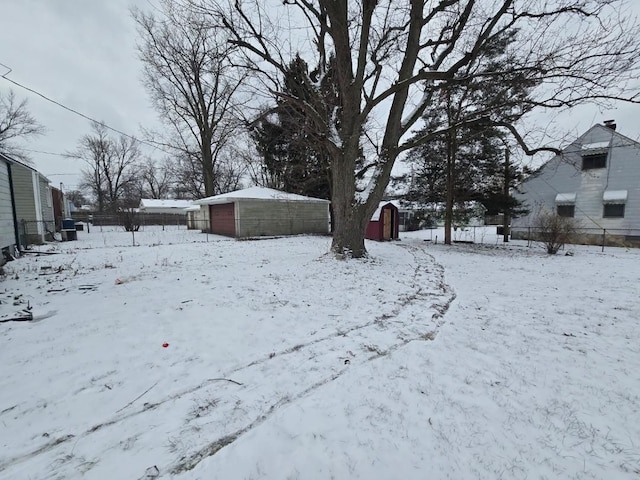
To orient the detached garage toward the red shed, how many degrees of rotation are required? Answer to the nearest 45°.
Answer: approximately 135° to its left

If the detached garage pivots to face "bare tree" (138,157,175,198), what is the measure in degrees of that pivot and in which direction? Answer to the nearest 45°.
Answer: approximately 90° to its right

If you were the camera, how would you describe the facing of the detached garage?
facing the viewer and to the left of the viewer

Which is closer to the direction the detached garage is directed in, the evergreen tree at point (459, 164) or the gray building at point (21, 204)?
the gray building

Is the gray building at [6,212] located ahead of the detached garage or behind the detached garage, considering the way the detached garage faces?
ahead

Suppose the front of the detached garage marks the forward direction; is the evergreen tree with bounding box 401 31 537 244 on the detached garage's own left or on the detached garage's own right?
on the detached garage's own left

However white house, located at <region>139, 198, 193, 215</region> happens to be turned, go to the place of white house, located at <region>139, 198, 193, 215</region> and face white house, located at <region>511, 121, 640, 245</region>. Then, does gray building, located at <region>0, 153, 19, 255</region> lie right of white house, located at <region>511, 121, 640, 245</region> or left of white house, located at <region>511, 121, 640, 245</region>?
right

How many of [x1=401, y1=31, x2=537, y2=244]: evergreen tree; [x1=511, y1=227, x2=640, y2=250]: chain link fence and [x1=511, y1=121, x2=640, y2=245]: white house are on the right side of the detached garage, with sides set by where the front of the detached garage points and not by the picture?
0

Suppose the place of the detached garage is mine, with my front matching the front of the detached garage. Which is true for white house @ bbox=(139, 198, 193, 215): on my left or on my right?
on my right

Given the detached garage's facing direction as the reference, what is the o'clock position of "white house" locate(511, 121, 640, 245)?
The white house is roughly at 8 o'clock from the detached garage.

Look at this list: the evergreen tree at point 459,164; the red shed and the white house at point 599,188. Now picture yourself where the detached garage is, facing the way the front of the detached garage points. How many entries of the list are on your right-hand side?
0

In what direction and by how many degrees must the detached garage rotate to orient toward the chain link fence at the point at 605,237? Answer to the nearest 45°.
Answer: approximately 135° to its left
